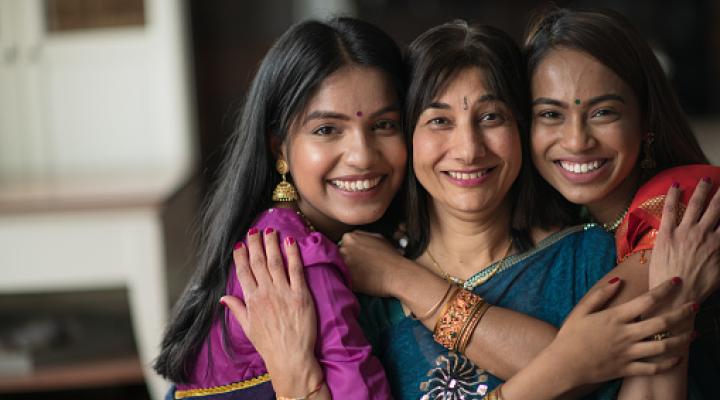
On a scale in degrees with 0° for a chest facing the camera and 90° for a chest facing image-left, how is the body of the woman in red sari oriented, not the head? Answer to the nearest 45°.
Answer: approximately 45°

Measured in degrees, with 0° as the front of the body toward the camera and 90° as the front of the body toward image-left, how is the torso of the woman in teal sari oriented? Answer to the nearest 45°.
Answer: approximately 0°

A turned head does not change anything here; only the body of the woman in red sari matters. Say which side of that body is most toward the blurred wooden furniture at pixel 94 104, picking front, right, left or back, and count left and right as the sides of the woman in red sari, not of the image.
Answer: right

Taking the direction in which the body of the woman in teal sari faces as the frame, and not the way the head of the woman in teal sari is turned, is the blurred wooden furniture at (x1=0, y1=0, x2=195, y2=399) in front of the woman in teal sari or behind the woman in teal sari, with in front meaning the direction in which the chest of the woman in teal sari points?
behind
